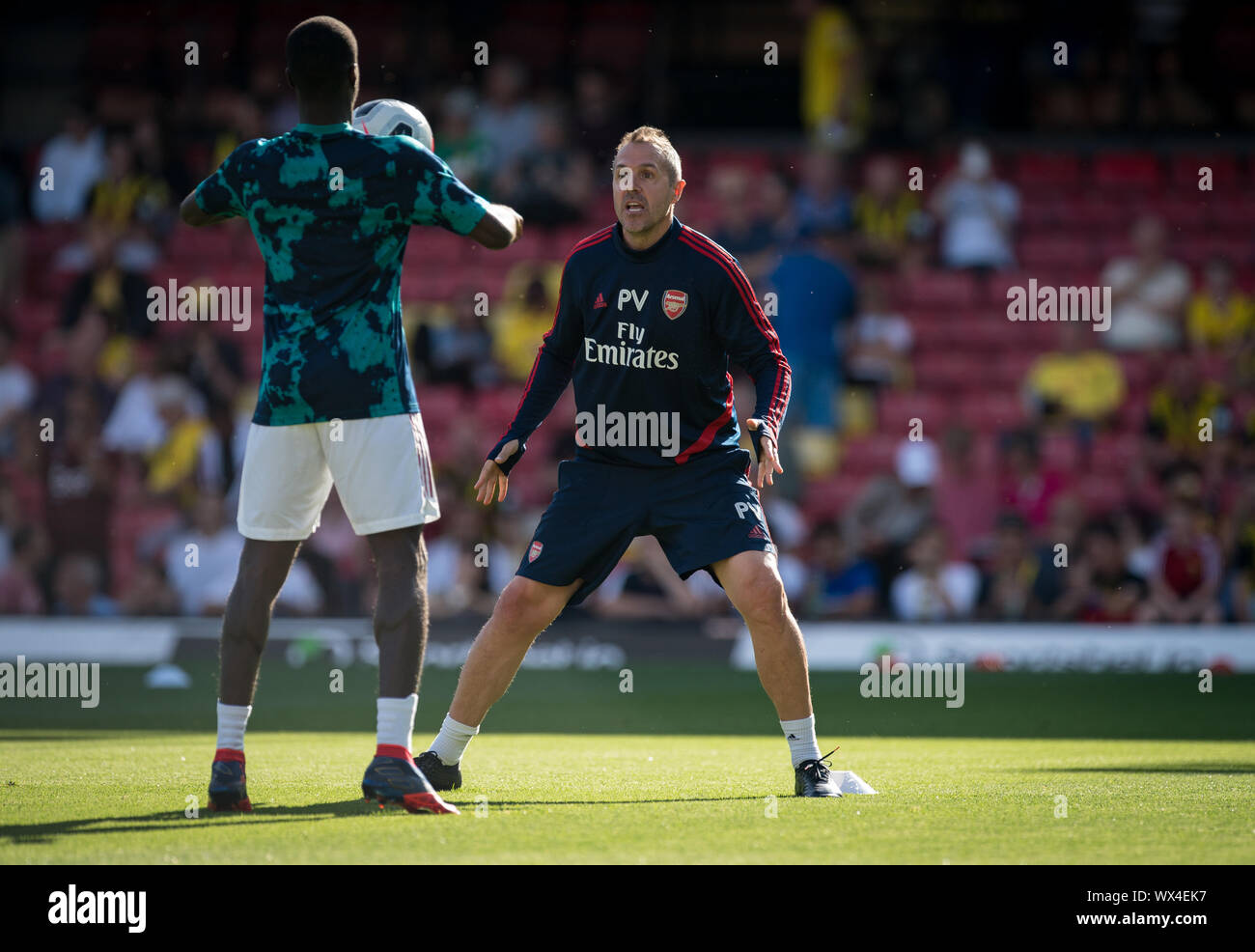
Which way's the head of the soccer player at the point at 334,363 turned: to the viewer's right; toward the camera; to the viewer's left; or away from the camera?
away from the camera

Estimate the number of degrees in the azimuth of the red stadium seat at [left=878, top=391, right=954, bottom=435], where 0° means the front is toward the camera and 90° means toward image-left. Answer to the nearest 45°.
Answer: approximately 0°

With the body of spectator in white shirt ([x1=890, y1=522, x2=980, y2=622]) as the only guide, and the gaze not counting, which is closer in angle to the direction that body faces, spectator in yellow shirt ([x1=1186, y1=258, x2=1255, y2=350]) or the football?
the football

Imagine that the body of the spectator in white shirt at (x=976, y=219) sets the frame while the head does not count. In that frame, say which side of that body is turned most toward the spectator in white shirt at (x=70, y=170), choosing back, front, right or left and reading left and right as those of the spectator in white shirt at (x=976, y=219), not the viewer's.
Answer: right

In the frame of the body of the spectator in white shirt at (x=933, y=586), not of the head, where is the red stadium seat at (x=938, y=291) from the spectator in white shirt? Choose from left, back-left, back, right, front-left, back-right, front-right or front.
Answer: back

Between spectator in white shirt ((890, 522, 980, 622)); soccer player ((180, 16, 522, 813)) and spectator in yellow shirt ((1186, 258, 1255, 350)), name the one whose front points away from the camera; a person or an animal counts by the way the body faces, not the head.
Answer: the soccer player

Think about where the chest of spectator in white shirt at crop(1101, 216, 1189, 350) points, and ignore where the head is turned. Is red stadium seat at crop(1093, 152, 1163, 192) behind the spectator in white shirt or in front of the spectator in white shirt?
behind

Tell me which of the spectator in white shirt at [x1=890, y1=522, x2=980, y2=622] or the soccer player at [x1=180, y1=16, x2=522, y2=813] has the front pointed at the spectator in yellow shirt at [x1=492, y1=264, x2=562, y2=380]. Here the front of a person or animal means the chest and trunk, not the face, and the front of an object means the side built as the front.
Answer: the soccer player

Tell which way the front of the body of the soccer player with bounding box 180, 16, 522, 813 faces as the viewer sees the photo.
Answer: away from the camera
